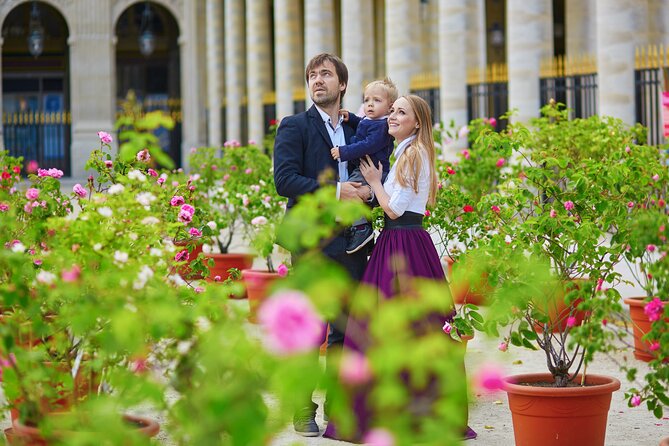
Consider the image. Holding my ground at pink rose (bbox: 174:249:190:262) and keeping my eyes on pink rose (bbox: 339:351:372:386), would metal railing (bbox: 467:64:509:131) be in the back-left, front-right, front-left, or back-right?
back-left

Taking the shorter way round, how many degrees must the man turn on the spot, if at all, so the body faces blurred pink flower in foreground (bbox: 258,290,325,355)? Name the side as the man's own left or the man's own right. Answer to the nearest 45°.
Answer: approximately 45° to the man's own right

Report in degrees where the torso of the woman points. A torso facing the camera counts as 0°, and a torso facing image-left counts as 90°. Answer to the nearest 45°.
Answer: approximately 90°

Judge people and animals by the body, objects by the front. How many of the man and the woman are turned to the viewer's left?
1

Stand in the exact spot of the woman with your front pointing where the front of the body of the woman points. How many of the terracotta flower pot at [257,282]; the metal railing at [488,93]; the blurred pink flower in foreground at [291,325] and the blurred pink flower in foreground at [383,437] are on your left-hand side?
2

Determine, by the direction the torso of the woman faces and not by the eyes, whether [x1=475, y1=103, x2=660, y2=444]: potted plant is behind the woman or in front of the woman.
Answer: behind

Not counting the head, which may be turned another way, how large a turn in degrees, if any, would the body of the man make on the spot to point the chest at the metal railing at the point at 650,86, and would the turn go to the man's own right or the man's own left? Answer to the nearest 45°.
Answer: approximately 90° to the man's own left

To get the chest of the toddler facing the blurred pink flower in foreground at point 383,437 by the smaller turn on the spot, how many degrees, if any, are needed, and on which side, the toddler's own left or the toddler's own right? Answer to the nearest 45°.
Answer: approximately 45° to the toddler's own left

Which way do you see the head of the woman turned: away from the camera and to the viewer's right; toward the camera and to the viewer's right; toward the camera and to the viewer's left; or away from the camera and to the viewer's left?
toward the camera and to the viewer's left
